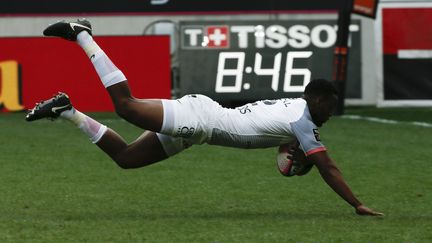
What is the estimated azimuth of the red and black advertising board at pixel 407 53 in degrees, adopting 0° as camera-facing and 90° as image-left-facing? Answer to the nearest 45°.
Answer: approximately 0°

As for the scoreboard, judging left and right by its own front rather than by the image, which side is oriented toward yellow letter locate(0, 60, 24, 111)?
right

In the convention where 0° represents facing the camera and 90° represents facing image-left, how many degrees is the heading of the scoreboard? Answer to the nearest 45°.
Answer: approximately 0°

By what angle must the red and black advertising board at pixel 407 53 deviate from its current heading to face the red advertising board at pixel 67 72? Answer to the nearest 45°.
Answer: approximately 45° to its right

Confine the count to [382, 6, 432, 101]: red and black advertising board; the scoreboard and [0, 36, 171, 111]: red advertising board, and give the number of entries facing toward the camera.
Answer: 3

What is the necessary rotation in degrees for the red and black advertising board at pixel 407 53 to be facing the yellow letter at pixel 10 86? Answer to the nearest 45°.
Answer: approximately 45° to its right

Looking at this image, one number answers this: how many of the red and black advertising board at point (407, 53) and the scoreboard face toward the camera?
2

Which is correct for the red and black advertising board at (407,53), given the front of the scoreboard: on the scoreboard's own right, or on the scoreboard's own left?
on the scoreboard's own left

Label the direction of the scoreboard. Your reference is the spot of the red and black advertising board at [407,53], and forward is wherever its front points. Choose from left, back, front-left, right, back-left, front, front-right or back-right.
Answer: front-right

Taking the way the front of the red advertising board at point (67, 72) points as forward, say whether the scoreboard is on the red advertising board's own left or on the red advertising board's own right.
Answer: on the red advertising board's own left

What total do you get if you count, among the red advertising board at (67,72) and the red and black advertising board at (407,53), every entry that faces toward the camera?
2
